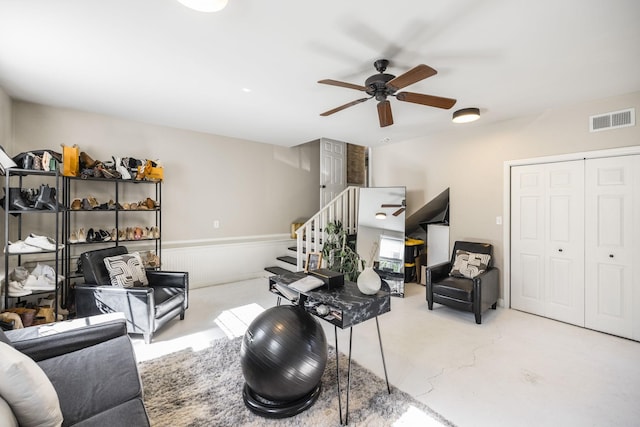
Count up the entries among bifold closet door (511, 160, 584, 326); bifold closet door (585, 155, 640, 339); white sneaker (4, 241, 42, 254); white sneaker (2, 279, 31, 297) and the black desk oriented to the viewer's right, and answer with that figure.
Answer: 2

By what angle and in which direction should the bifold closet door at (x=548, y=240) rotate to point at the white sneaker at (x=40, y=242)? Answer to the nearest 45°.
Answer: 0° — it already faces it

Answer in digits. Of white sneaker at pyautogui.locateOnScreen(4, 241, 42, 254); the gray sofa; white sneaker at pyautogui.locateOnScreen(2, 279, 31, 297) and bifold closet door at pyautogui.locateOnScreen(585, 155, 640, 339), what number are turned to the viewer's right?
3

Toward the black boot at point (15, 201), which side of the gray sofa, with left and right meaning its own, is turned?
left

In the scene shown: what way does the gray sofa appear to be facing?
to the viewer's right

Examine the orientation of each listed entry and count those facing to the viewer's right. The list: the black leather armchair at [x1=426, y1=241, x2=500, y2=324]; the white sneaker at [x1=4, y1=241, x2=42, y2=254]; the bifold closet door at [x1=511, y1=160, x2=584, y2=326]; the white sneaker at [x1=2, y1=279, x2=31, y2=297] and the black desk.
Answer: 2

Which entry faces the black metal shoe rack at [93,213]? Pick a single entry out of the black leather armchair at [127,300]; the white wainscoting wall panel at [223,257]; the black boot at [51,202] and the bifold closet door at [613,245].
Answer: the bifold closet door

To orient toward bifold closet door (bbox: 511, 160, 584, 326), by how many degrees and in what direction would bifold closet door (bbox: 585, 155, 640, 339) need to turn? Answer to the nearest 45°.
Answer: approximately 45° to its right

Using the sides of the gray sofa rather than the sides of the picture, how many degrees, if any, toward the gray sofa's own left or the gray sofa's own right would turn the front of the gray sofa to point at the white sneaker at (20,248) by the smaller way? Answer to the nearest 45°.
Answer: approximately 90° to the gray sofa's own left

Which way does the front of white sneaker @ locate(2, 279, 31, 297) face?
to the viewer's right
